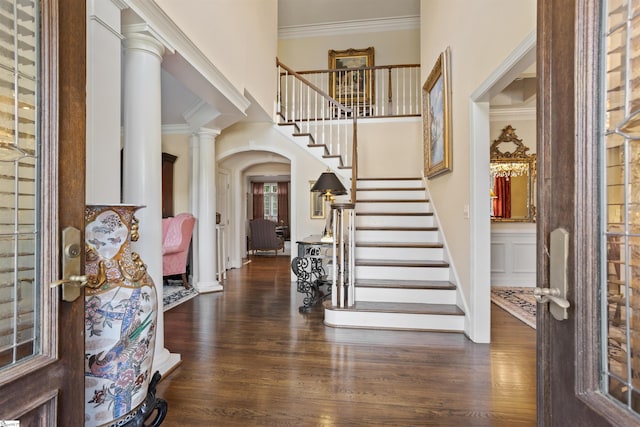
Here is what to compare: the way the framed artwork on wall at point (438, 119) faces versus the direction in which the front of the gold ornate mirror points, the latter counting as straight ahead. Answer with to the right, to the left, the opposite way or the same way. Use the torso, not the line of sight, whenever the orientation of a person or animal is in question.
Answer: to the right

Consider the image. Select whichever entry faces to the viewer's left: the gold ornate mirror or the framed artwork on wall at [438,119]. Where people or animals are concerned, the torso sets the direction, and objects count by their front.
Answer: the framed artwork on wall

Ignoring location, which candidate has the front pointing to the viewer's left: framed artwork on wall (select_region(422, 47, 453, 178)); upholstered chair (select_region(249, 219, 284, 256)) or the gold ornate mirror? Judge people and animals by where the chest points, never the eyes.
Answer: the framed artwork on wall

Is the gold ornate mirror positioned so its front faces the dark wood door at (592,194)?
yes

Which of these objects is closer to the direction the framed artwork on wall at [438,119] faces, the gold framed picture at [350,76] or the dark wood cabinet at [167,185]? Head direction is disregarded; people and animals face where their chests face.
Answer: the dark wood cabinet

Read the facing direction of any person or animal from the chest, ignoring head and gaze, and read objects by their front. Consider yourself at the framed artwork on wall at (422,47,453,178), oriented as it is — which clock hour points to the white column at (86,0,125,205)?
The white column is roughly at 10 o'clock from the framed artwork on wall.

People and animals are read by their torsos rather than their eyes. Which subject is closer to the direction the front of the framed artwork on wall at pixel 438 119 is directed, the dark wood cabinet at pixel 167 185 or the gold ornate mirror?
the dark wood cabinet

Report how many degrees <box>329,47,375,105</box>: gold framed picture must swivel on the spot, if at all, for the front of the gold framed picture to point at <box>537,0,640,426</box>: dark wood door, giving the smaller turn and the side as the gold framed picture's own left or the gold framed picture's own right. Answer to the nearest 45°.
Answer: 0° — it already faces it

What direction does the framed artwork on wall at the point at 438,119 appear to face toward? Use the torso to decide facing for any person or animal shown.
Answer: to the viewer's left

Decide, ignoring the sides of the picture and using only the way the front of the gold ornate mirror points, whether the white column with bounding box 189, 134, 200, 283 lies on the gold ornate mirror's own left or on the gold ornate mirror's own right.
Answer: on the gold ornate mirror's own right

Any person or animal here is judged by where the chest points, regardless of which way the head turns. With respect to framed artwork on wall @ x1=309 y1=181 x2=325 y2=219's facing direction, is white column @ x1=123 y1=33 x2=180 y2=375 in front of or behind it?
in front
